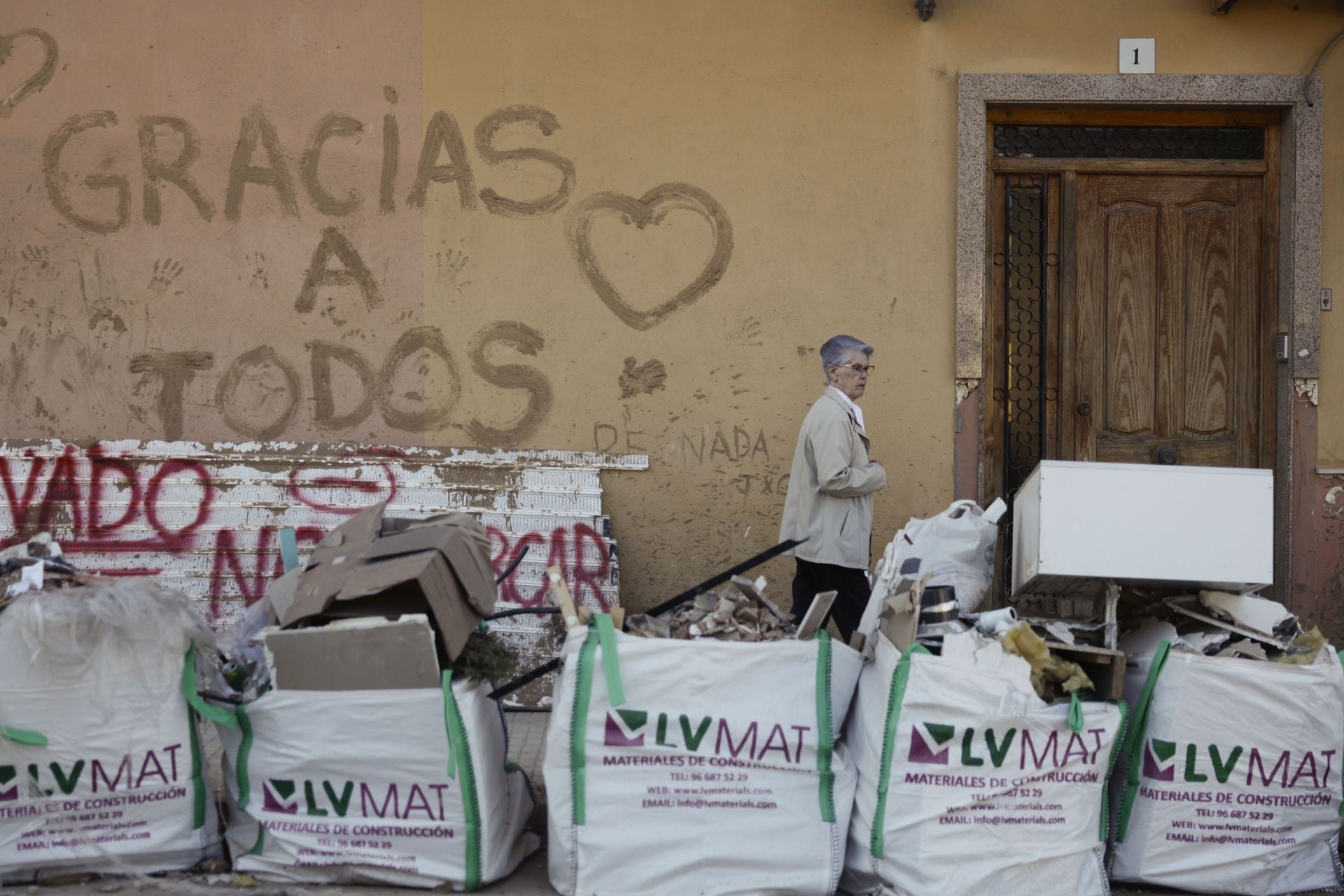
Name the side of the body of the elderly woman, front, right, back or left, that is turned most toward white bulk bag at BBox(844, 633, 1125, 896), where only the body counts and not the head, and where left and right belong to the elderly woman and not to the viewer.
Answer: right

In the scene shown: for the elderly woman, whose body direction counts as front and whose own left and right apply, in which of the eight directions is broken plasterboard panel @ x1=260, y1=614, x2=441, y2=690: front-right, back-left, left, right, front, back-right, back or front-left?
back-right

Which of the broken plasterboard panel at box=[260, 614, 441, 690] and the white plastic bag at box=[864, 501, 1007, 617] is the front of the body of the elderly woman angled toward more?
the white plastic bag

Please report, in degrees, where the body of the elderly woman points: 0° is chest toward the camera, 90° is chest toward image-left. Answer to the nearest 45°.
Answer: approximately 270°

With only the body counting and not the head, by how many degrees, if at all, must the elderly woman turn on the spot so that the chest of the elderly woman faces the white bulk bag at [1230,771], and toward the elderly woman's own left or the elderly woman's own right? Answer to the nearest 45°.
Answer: approximately 45° to the elderly woman's own right

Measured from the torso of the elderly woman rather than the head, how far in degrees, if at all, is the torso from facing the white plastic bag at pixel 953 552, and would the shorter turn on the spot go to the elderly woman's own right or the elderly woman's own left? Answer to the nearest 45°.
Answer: approximately 45° to the elderly woman's own right

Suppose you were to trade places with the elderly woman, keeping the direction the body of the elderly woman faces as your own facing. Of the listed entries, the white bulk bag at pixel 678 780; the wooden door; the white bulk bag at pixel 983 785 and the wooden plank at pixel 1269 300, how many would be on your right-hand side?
2

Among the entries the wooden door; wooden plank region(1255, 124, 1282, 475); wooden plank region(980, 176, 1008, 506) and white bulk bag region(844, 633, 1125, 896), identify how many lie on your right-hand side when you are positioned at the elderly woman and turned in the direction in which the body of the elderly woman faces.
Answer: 1

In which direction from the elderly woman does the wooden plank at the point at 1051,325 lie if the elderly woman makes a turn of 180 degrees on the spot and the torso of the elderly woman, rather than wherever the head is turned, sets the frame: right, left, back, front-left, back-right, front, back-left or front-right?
back-right

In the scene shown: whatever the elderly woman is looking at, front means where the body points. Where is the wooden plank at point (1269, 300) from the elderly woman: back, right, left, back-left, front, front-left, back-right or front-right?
front-left

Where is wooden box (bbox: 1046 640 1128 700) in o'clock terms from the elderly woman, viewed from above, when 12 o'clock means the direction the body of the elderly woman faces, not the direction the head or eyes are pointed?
The wooden box is roughly at 2 o'clock from the elderly woman.
